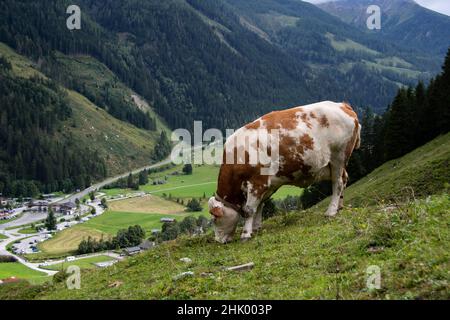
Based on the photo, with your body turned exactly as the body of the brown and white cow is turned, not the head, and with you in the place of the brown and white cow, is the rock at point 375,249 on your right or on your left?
on your left

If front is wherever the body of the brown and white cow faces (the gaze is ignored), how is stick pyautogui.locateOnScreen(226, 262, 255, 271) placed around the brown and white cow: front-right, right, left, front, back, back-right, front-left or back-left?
left

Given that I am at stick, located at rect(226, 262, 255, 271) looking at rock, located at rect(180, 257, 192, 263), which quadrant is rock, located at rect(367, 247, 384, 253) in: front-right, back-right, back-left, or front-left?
back-right

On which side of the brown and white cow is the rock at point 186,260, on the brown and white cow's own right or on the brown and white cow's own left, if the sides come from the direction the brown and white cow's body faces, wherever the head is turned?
on the brown and white cow's own left

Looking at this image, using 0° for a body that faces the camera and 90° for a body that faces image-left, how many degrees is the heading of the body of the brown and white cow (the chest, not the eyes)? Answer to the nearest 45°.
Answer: approximately 90°

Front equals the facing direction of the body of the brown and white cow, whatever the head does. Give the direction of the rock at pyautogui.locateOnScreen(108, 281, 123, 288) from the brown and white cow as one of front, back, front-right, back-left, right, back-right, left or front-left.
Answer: front-left

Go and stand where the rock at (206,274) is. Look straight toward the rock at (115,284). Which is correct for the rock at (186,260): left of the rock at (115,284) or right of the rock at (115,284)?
right

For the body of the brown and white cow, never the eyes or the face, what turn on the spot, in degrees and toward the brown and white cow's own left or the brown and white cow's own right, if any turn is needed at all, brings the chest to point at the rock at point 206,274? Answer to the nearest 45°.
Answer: approximately 90° to the brown and white cow's own left

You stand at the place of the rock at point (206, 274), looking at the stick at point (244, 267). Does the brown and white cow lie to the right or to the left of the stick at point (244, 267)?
left
